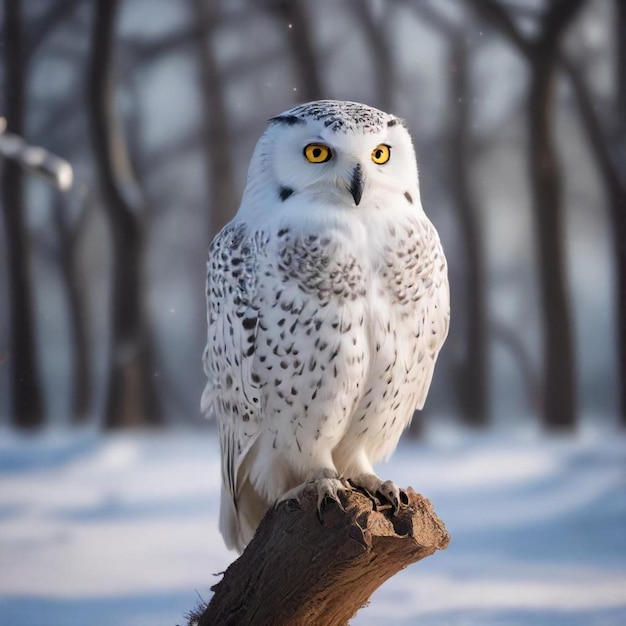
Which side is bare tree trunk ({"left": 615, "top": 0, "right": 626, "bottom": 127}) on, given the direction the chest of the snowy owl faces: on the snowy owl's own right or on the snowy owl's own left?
on the snowy owl's own left

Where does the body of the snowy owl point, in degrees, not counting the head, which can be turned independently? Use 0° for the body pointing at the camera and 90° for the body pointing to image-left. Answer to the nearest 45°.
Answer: approximately 315°

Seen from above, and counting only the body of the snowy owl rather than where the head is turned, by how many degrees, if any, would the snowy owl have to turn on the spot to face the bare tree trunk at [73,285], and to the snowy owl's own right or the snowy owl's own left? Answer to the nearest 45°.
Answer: approximately 180°

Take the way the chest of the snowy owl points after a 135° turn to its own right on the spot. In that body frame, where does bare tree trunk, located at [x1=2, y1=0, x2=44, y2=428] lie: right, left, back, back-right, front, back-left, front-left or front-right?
front-right

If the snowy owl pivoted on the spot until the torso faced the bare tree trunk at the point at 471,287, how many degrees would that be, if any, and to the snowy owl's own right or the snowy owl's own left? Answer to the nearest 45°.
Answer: approximately 135° to the snowy owl's own left
